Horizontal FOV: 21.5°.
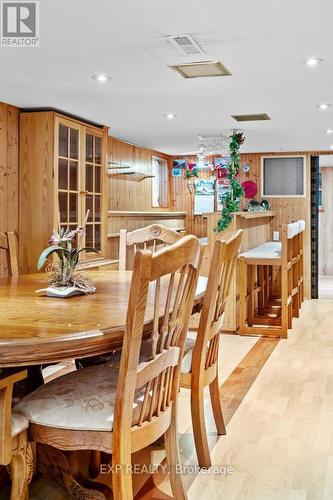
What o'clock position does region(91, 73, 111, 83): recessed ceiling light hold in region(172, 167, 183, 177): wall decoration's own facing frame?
The recessed ceiling light is roughly at 12 o'clock from the wall decoration.

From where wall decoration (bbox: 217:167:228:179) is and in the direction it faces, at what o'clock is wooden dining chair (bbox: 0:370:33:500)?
The wooden dining chair is roughly at 12 o'clock from the wall decoration.

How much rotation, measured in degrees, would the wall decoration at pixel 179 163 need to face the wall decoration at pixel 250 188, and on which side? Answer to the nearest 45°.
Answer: approximately 45° to its left

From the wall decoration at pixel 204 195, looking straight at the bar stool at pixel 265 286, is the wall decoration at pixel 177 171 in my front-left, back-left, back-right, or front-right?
back-right

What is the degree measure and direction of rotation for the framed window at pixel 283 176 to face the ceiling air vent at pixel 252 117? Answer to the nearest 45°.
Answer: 0° — it already faces it

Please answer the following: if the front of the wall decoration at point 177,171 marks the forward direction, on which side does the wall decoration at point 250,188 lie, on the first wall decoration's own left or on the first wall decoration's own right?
on the first wall decoration's own left

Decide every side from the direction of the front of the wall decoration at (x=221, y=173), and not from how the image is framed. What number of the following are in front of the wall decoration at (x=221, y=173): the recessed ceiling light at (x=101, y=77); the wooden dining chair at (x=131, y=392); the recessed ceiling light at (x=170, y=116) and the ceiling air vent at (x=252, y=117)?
4

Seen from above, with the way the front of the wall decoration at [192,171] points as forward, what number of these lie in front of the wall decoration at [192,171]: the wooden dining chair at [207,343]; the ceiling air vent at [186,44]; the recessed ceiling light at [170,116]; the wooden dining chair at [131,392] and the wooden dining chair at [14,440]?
5

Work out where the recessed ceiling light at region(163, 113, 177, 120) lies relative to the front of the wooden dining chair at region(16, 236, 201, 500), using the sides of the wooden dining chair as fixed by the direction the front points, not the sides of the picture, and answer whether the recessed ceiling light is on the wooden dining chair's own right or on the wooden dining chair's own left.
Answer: on the wooden dining chair's own right

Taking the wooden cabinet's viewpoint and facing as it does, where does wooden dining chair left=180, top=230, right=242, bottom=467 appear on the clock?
The wooden dining chair is roughly at 1 o'clock from the wooden cabinet.
